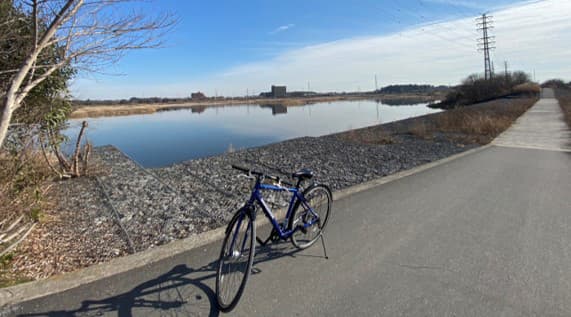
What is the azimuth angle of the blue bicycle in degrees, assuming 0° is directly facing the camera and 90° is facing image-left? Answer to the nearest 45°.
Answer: approximately 45°
